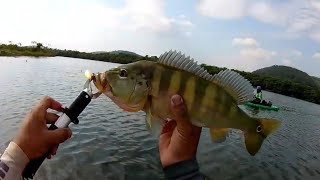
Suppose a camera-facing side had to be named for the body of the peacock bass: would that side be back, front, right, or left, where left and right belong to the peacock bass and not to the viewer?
left
